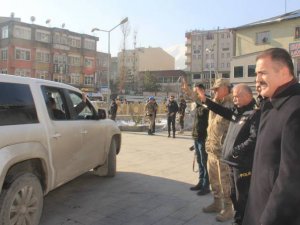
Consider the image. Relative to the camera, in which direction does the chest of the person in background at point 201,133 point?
to the viewer's left

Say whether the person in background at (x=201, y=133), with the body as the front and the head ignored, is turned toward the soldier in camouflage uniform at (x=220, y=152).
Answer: no

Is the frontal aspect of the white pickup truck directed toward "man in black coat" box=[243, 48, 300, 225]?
no

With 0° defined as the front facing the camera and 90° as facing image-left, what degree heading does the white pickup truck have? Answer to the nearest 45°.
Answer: approximately 225°

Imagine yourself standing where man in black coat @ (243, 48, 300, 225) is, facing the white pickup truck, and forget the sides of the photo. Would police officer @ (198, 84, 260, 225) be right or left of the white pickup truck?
right

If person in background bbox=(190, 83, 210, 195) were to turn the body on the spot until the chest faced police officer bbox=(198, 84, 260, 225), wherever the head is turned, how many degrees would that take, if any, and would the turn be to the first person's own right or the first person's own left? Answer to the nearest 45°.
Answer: approximately 90° to the first person's own left

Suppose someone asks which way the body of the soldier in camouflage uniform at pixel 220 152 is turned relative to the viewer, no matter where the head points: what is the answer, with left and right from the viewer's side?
facing to the left of the viewer

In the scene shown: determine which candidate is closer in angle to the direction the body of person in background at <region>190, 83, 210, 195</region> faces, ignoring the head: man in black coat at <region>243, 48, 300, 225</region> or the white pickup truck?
the white pickup truck

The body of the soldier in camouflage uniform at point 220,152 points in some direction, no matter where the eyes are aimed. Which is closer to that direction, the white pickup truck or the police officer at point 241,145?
the white pickup truck

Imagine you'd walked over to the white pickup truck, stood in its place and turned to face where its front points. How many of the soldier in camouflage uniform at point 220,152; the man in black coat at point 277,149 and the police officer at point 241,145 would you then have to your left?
0

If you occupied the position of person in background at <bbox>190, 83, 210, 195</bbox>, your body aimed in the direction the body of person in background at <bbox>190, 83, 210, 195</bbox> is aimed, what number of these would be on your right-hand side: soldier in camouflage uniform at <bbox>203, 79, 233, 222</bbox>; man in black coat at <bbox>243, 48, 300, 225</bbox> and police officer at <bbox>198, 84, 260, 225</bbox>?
0

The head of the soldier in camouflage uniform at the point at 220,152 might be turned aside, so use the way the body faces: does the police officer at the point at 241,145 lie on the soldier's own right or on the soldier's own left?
on the soldier's own left

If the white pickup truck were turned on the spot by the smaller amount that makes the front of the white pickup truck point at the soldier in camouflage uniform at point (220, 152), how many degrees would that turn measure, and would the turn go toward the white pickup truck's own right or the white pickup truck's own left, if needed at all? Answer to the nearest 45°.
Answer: approximately 45° to the white pickup truck's own right
